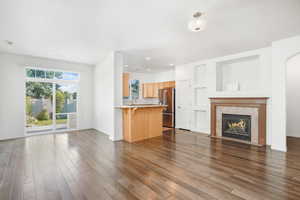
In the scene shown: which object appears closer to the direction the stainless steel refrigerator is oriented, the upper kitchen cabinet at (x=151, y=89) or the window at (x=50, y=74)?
the window

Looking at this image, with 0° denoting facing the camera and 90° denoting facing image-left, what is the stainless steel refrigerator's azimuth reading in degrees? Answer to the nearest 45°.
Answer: approximately 45°

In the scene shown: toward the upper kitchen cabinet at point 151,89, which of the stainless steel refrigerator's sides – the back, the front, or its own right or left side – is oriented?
right

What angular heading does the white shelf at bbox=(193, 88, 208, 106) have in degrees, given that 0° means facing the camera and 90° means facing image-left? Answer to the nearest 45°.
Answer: approximately 45°

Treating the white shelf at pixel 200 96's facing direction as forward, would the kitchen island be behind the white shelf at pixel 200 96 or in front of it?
in front

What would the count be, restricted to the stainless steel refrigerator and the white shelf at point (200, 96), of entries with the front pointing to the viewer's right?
0

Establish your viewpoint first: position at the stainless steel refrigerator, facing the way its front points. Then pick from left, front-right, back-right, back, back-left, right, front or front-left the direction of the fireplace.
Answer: left

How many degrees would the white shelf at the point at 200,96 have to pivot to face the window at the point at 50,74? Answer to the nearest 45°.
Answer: approximately 45° to its right

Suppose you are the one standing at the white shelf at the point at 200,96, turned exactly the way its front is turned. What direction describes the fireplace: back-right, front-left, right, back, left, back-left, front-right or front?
left

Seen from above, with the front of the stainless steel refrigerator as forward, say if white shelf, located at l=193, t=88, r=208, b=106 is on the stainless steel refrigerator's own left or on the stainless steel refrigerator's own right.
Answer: on the stainless steel refrigerator's own left

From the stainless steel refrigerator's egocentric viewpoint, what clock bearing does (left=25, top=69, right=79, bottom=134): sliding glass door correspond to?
The sliding glass door is roughly at 1 o'clock from the stainless steel refrigerator.
